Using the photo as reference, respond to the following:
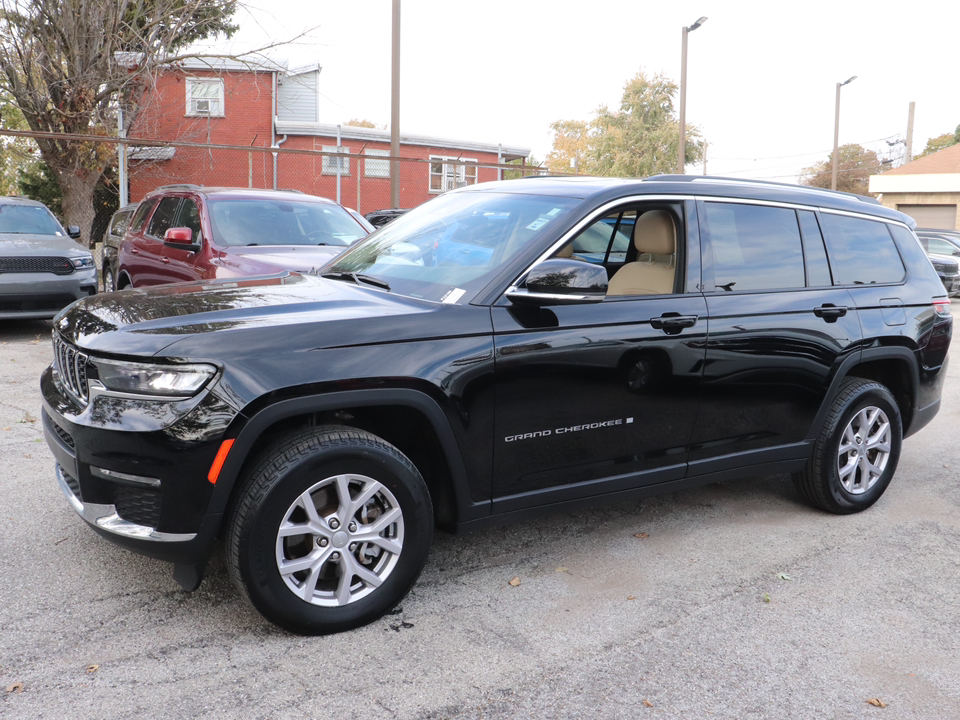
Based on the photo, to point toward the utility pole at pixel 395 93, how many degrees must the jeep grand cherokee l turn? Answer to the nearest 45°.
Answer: approximately 135° to its right

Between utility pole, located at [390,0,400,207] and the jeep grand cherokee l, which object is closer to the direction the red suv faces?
the jeep grand cherokee l

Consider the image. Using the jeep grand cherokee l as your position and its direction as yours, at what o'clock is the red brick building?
The red brick building is roughly at 4 o'clock from the jeep grand cherokee l.

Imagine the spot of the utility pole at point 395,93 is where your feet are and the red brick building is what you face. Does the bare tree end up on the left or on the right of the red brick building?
left

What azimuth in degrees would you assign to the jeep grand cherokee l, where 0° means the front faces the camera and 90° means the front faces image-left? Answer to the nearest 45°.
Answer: approximately 45°

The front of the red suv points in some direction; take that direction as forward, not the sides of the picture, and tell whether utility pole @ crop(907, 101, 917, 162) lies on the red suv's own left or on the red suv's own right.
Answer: on the red suv's own left
